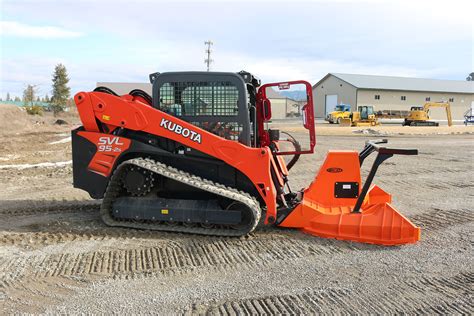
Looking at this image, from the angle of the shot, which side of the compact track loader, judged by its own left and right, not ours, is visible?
right

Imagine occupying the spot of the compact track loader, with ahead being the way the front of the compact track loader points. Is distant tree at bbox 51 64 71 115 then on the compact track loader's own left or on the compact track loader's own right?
on the compact track loader's own left

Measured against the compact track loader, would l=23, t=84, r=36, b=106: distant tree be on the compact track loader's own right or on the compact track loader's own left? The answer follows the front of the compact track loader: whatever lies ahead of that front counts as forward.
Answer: on the compact track loader's own left

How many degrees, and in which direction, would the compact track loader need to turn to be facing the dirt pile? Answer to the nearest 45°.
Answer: approximately 135° to its left
